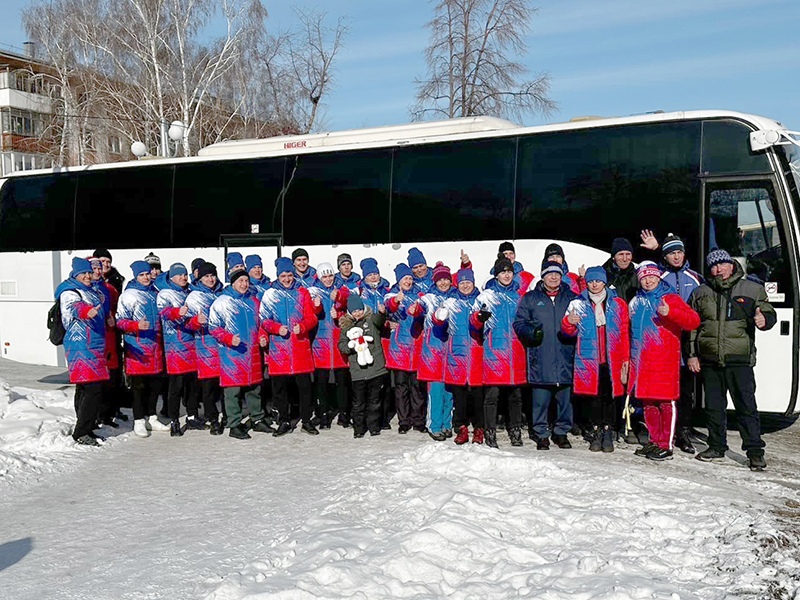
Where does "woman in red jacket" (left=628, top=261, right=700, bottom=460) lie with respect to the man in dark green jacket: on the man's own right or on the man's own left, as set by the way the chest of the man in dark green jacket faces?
on the man's own right

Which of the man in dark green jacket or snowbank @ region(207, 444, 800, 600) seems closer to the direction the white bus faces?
the man in dark green jacket

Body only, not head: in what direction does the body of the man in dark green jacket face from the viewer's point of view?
toward the camera

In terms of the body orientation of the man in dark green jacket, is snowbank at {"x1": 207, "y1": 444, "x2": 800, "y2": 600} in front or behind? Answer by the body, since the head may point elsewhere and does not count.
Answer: in front

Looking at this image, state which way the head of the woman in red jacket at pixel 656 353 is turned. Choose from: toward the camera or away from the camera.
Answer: toward the camera

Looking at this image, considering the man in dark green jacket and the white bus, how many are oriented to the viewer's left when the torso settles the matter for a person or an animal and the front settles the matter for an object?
0

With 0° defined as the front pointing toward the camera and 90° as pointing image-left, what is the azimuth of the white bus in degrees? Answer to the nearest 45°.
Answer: approximately 315°

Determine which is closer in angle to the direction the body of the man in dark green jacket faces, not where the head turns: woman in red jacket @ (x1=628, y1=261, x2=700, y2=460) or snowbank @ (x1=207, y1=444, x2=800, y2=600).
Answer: the snowbank

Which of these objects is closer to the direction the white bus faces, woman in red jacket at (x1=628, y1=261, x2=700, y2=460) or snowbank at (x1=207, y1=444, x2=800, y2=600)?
the woman in red jacket

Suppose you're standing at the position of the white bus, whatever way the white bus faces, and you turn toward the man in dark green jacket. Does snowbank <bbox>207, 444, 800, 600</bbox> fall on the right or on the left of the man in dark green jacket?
right

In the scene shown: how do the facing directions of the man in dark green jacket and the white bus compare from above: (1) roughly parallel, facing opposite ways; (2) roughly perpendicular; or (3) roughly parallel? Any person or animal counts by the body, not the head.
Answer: roughly perpendicular
